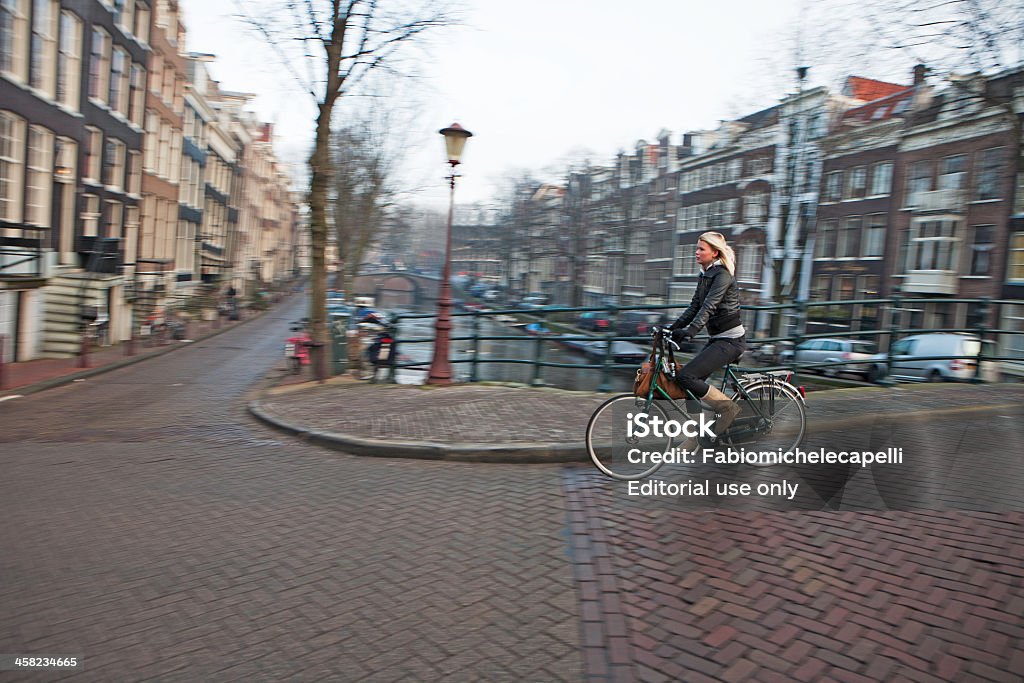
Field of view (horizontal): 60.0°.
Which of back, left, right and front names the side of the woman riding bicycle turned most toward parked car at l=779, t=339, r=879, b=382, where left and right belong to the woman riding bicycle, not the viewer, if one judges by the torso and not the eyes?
right

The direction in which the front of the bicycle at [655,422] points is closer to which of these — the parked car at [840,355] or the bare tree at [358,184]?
the bare tree

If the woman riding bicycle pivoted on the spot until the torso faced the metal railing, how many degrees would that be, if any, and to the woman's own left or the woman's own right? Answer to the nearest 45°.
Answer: approximately 90° to the woman's own right

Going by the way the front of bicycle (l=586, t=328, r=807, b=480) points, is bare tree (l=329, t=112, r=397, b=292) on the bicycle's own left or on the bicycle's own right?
on the bicycle's own right

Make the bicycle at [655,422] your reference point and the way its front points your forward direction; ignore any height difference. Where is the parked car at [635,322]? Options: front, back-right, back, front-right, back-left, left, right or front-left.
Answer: right

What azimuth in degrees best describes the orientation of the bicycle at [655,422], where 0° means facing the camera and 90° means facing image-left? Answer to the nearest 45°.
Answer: approximately 90°

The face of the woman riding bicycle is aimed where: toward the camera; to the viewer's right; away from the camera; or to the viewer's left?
to the viewer's left

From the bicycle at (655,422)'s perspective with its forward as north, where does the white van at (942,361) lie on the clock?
The white van is roughly at 4 o'clock from the bicycle.

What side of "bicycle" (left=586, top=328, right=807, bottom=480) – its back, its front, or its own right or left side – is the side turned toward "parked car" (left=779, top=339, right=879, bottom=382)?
right

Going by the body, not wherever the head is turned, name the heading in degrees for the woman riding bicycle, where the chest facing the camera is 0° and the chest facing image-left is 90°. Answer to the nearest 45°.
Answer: approximately 90°

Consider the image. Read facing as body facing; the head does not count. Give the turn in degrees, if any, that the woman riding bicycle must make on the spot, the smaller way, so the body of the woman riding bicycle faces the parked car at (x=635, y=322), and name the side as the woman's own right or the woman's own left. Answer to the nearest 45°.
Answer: approximately 90° to the woman's own right
